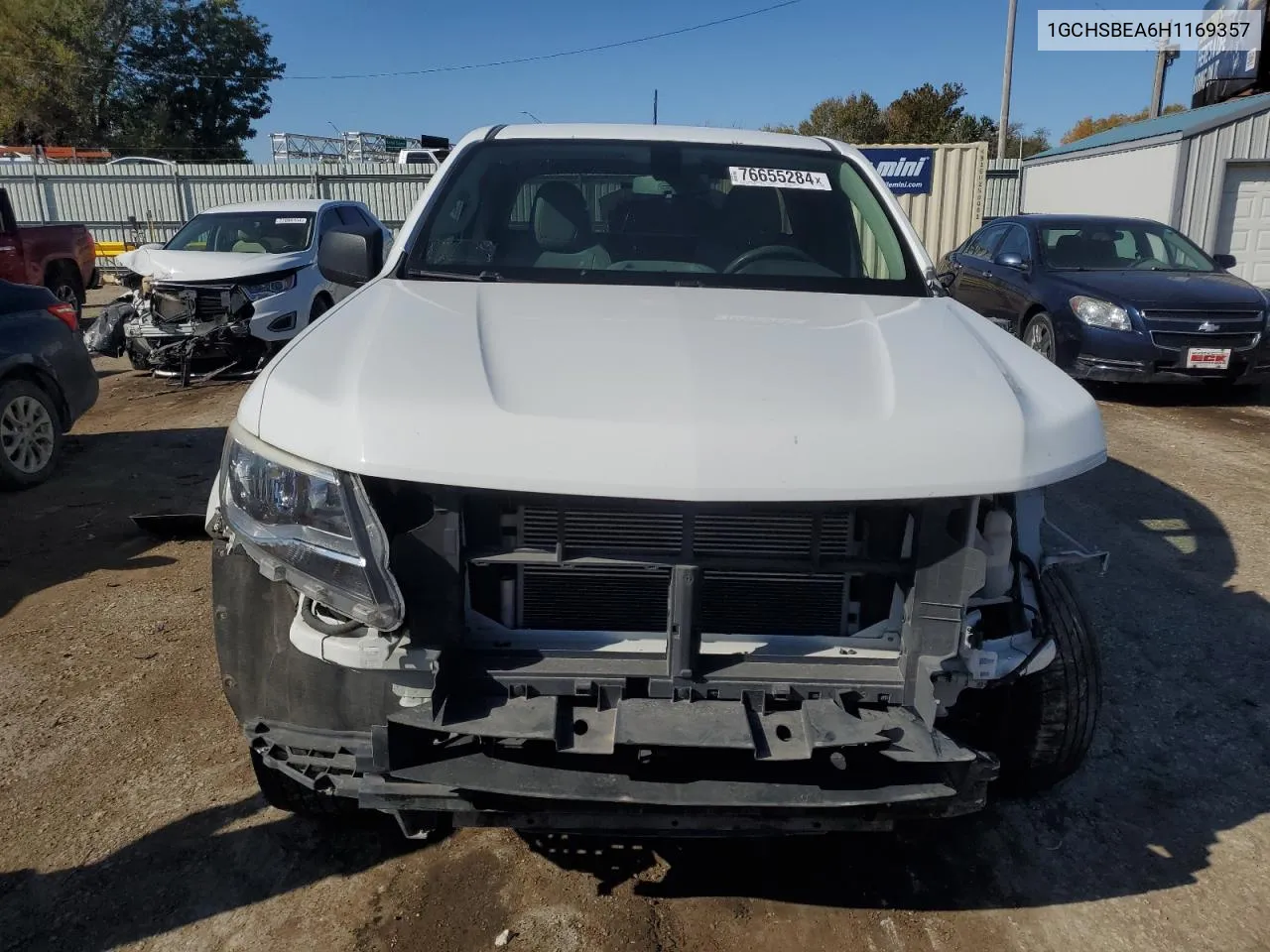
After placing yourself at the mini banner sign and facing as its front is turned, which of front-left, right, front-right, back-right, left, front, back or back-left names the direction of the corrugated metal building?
left

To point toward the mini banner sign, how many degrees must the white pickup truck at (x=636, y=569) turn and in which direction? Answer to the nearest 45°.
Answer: approximately 180°

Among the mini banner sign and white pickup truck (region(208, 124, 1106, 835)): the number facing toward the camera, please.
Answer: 2

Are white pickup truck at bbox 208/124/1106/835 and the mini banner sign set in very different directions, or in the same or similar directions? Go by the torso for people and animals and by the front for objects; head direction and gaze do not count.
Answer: same or similar directions

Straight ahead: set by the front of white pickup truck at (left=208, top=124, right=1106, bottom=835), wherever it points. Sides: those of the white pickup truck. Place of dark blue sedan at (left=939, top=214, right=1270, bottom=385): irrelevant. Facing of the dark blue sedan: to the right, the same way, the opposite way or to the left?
the same way

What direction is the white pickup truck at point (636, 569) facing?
toward the camera

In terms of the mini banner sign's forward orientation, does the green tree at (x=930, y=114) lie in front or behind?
behind

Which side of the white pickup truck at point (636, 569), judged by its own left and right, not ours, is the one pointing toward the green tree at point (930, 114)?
back

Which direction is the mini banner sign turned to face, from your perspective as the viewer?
facing the viewer

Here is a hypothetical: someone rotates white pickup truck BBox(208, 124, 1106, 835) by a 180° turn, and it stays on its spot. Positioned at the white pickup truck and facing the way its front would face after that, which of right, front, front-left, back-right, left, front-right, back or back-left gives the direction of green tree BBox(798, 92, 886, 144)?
front

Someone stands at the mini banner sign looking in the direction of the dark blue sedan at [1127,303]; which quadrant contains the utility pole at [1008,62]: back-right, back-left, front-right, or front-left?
back-left

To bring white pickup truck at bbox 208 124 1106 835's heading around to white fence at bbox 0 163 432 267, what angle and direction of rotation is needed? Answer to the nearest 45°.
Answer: approximately 135° to its right

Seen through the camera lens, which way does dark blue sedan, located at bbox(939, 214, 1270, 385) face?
facing the viewer and to the right of the viewer

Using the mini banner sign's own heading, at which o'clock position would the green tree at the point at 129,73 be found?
The green tree is roughly at 4 o'clock from the mini banner sign.
